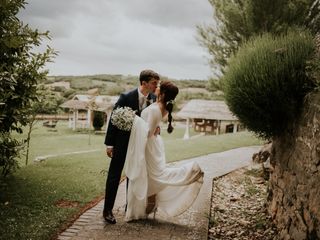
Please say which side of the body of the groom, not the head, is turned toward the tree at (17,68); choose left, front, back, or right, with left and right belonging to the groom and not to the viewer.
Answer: back

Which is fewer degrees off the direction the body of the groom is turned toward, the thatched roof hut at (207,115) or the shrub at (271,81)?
the shrub

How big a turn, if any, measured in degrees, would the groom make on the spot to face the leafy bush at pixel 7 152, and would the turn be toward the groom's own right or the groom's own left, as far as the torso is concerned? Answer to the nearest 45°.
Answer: approximately 180°

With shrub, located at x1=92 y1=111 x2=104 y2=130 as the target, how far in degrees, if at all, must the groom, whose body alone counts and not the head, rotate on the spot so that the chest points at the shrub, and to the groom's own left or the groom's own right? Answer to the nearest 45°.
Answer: approximately 135° to the groom's own left

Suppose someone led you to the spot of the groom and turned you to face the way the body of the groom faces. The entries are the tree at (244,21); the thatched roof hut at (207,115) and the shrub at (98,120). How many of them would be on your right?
0

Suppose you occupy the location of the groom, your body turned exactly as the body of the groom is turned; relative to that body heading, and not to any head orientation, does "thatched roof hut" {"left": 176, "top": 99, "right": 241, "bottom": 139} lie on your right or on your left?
on your left

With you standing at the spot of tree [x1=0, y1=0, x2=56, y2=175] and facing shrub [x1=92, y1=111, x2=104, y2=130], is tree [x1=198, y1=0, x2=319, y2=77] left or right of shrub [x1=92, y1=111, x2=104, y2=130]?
right

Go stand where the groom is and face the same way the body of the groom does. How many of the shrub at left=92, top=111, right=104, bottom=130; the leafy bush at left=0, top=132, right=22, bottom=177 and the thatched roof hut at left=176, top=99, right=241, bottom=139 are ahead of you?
0

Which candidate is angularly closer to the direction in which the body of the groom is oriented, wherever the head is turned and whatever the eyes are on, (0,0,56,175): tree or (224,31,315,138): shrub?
the shrub

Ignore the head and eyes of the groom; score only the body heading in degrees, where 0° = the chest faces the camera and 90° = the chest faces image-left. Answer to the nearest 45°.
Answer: approximately 315°

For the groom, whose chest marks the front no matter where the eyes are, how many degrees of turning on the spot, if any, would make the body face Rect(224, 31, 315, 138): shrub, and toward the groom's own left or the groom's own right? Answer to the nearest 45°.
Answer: approximately 45° to the groom's own left
